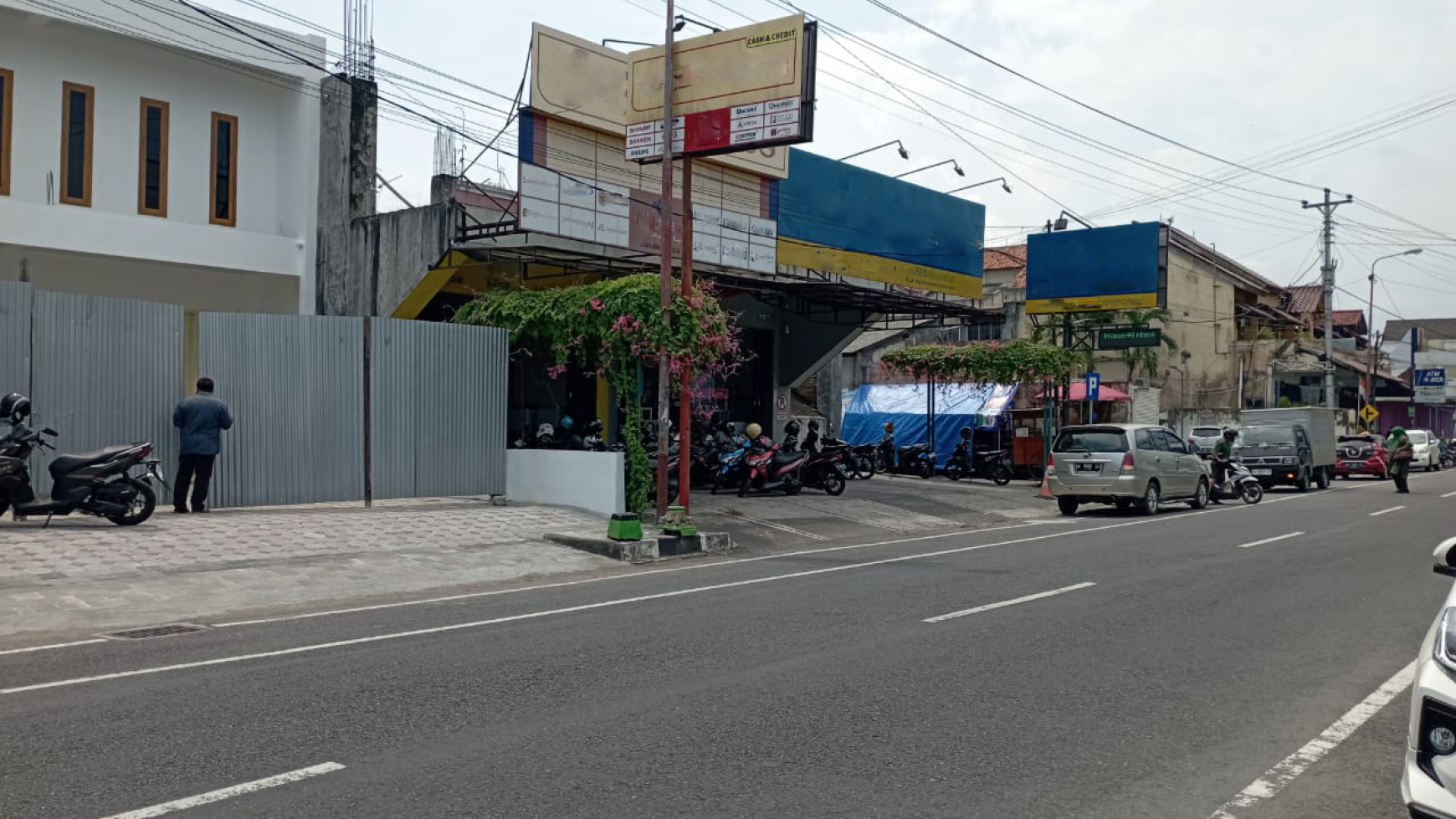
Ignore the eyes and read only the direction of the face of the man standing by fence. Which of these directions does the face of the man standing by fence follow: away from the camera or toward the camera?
away from the camera

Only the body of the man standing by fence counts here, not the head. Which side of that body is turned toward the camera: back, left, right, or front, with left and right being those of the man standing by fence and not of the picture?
back

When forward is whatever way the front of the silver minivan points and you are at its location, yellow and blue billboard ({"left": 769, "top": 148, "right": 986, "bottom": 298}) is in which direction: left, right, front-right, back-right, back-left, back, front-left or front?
left

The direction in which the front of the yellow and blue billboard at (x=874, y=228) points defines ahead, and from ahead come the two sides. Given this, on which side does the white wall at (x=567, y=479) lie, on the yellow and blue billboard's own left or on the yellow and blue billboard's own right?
on the yellow and blue billboard's own right

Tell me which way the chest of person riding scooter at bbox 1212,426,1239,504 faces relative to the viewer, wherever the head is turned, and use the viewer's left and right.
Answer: facing to the right of the viewer

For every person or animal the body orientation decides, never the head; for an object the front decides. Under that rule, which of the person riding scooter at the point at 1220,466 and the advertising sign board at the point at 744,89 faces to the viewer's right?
the person riding scooter

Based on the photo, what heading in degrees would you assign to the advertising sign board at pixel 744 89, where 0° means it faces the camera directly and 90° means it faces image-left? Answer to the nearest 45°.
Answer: approximately 45°

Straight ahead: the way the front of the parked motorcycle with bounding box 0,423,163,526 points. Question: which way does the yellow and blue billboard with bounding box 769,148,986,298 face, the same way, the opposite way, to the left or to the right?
to the left
